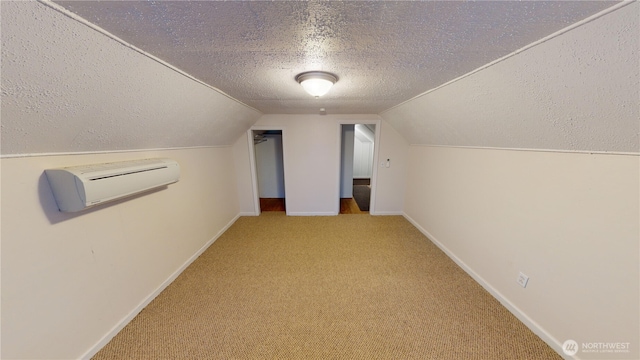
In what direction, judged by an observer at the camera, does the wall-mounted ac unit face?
facing the viewer and to the right of the viewer

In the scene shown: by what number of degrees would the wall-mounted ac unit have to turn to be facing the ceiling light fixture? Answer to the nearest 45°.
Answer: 0° — it already faces it
